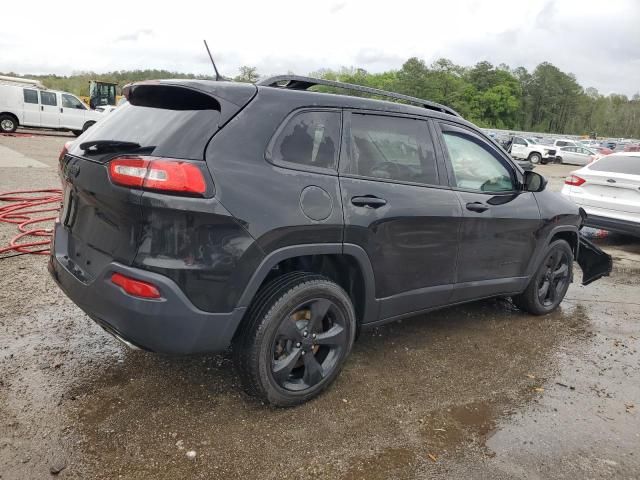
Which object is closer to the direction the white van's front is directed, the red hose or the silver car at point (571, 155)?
the silver car

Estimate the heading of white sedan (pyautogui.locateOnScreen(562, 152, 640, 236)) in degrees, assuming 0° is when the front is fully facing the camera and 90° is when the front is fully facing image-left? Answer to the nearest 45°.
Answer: approximately 225°

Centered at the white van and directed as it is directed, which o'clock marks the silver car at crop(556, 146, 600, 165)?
The silver car is roughly at 12 o'clock from the white van.

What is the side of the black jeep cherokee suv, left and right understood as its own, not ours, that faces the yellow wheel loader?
left

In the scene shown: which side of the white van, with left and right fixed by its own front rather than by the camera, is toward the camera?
right

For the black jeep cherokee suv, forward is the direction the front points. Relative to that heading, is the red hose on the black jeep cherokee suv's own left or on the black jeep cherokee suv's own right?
on the black jeep cherokee suv's own left

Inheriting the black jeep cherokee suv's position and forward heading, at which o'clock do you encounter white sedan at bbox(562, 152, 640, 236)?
The white sedan is roughly at 12 o'clock from the black jeep cherokee suv.

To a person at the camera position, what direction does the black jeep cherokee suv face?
facing away from the viewer and to the right of the viewer

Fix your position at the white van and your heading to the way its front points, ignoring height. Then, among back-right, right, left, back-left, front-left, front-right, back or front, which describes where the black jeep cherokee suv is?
right

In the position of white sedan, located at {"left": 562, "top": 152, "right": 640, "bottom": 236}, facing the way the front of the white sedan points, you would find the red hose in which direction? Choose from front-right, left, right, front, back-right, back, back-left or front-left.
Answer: back

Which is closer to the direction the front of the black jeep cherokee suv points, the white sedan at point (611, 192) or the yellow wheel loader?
the white sedan
